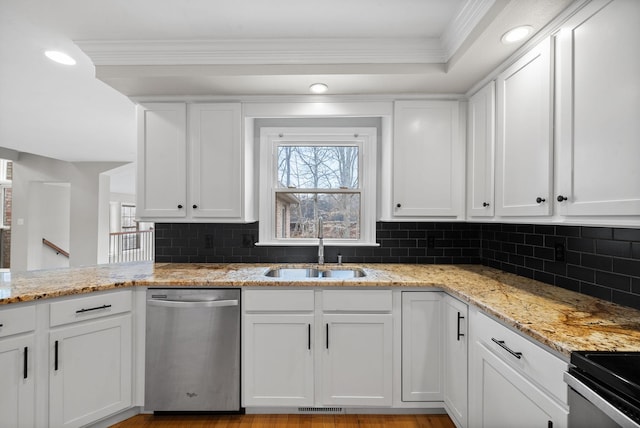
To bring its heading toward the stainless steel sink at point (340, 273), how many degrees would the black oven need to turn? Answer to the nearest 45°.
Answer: approximately 90° to its right

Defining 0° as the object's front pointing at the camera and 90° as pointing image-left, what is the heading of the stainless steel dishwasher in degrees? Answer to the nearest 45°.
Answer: approximately 0°

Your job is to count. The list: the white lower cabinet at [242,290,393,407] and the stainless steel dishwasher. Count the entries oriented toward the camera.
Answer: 2

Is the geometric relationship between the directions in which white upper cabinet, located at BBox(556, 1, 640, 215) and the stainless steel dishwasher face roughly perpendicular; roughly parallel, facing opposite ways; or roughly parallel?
roughly perpendicular

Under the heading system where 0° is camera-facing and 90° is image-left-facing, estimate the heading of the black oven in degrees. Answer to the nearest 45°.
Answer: approximately 45°

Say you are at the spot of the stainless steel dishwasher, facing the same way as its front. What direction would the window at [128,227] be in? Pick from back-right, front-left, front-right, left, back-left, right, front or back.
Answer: back

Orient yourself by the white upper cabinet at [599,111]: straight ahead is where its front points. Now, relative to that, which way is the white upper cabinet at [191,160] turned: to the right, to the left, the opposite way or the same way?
to the left

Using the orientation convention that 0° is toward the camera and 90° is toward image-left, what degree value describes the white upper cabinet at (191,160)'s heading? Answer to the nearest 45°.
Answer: approximately 0°

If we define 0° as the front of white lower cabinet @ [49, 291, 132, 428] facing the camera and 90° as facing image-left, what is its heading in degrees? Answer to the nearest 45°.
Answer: approximately 315°
